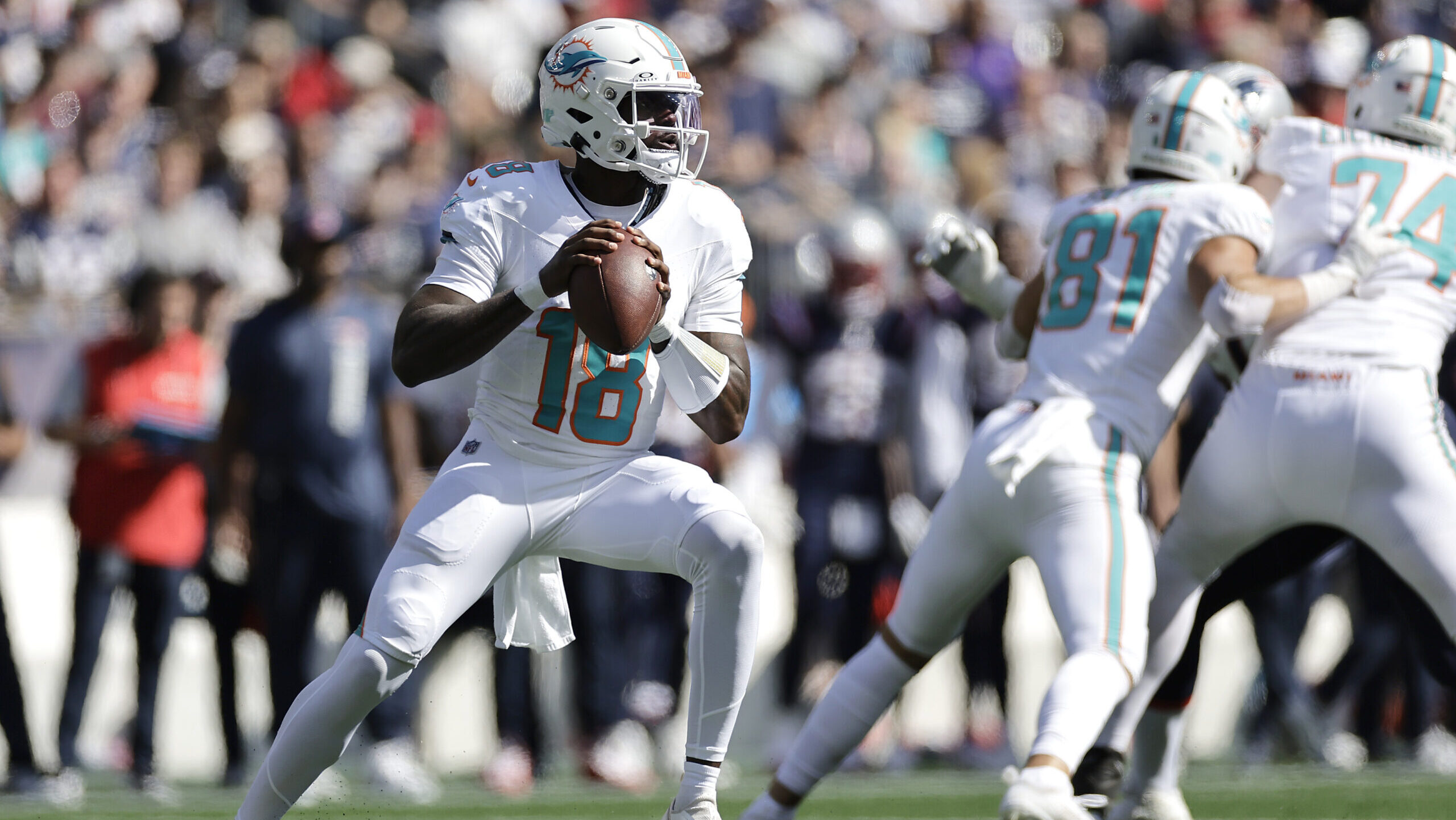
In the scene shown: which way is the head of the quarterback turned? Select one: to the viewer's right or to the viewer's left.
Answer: to the viewer's right

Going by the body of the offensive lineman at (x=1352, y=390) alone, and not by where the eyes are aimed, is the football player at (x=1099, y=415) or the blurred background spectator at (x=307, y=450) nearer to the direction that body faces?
the blurred background spectator

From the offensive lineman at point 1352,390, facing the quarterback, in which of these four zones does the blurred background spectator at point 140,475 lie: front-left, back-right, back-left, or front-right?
front-right

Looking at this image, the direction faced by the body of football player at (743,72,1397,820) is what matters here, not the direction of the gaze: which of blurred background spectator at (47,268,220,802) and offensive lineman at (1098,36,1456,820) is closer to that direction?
the offensive lineman

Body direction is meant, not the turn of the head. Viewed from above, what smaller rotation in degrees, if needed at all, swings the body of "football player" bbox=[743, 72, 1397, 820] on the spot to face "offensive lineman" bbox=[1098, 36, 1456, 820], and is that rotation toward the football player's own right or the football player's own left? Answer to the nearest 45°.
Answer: approximately 45° to the football player's own right

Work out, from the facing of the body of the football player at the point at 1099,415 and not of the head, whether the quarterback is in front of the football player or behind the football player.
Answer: behind

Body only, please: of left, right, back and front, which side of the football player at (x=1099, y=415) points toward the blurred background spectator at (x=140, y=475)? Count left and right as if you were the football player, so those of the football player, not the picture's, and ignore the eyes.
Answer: left

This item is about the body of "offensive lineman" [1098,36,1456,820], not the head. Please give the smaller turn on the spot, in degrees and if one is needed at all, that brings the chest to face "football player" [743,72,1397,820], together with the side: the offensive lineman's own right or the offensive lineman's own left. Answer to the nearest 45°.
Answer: approximately 135° to the offensive lineman's own left

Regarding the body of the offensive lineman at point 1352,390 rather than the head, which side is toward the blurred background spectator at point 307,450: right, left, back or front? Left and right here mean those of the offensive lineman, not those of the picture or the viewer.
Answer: front

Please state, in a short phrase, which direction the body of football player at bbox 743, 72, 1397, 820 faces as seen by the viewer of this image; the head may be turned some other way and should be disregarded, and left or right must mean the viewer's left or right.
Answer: facing away from the viewer and to the right of the viewer

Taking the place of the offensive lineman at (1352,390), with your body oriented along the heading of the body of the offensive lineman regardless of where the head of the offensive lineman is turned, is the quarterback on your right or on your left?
on your left

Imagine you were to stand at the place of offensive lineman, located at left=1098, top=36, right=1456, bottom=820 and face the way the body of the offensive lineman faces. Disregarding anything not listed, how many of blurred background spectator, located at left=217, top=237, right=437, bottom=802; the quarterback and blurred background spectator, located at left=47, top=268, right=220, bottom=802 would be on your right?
0

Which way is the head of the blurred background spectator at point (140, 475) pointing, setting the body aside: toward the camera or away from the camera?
toward the camera

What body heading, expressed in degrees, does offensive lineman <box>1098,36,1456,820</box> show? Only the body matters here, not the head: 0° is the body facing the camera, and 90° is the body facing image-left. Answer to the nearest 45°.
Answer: approximately 180°
